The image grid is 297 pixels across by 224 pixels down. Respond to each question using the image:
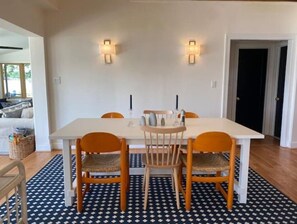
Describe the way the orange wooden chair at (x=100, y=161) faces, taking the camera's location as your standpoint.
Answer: facing away from the viewer

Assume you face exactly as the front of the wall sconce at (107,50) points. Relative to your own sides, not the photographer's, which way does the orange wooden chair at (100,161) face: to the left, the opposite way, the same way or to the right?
the opposite way

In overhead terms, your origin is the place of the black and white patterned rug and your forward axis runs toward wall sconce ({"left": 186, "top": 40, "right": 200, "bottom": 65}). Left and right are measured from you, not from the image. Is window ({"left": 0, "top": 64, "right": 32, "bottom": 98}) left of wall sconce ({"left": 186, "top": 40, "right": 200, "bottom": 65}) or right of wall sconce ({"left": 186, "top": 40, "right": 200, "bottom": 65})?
left

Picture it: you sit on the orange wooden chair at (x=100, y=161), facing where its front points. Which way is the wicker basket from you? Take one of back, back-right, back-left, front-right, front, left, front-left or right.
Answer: front-left

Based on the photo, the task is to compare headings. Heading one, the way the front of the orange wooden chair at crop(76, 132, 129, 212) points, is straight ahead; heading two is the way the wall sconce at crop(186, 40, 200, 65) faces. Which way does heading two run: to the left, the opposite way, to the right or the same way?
the opposite way

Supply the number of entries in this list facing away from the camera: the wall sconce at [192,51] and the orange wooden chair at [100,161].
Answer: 1

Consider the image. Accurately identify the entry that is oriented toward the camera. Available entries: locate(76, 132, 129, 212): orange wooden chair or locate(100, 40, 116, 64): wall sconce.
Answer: the wall sconce

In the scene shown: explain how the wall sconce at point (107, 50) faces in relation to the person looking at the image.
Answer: facing the viewer

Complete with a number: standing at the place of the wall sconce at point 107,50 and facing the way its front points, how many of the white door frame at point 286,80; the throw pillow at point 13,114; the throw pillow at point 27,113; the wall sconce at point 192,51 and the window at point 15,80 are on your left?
2

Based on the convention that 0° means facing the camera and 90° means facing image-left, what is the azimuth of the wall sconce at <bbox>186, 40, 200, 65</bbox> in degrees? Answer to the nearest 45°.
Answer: approximately 0°

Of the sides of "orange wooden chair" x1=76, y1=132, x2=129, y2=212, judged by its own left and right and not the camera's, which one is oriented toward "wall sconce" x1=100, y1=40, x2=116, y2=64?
front

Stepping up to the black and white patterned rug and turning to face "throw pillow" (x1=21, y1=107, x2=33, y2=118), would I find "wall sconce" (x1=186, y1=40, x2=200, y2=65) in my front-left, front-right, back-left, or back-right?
front-right

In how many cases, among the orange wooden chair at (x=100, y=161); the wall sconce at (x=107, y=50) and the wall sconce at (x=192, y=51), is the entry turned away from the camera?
1

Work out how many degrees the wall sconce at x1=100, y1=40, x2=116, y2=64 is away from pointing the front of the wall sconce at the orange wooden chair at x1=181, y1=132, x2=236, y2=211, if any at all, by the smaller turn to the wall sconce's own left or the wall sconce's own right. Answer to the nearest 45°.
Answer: approximately 45° to the wall sconce's own left

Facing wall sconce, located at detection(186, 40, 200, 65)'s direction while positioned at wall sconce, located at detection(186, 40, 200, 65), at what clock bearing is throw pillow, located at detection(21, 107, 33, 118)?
The throw pillow is roughly at 3 o'clock from the wall sconce.

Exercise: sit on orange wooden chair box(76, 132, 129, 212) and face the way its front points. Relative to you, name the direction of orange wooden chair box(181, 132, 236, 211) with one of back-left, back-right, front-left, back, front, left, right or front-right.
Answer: right

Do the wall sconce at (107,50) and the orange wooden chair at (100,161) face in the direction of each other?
yes

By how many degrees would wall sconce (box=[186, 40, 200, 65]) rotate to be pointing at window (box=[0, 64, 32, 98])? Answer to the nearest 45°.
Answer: approximately 135° to its right

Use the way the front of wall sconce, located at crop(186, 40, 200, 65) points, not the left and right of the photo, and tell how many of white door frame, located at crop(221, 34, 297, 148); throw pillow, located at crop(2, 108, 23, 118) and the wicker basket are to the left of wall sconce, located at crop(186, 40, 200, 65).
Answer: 1

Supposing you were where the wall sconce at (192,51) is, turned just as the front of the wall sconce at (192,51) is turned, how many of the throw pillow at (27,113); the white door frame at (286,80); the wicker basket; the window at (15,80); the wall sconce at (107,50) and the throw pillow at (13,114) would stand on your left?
1
